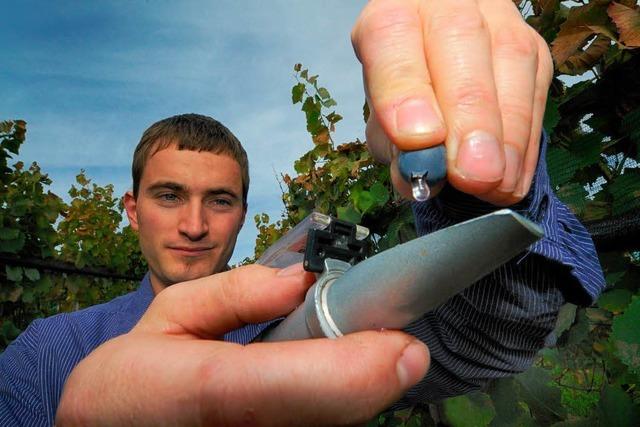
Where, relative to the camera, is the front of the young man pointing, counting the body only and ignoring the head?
toward the camera

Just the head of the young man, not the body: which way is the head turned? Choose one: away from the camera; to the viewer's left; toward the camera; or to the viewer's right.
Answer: toward the camera

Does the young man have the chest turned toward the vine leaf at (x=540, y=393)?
no

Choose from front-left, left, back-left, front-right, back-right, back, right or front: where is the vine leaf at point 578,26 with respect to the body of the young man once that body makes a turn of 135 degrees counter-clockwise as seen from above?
front

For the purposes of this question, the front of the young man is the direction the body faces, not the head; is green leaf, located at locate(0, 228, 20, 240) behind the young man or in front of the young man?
behind

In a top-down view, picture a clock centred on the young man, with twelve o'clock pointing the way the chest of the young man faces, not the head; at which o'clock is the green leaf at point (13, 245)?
The green leaf is roughly at 5 o'clock from the young man.

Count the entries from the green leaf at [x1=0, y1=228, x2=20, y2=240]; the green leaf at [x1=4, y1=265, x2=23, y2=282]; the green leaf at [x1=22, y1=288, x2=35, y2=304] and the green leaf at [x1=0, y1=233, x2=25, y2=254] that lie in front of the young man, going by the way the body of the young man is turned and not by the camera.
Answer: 0

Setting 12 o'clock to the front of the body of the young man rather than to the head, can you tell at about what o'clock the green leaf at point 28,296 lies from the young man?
The green leaf is roughly at 5 o'clock from the young man.

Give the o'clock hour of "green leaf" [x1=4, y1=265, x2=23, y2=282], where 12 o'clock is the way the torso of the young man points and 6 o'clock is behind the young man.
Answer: The green leaf is roughly at 5 o'clock from the young man.

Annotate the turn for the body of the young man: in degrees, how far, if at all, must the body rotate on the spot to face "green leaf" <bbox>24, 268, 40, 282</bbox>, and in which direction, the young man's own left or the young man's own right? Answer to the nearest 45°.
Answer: approximately 135° to the young man's own right
